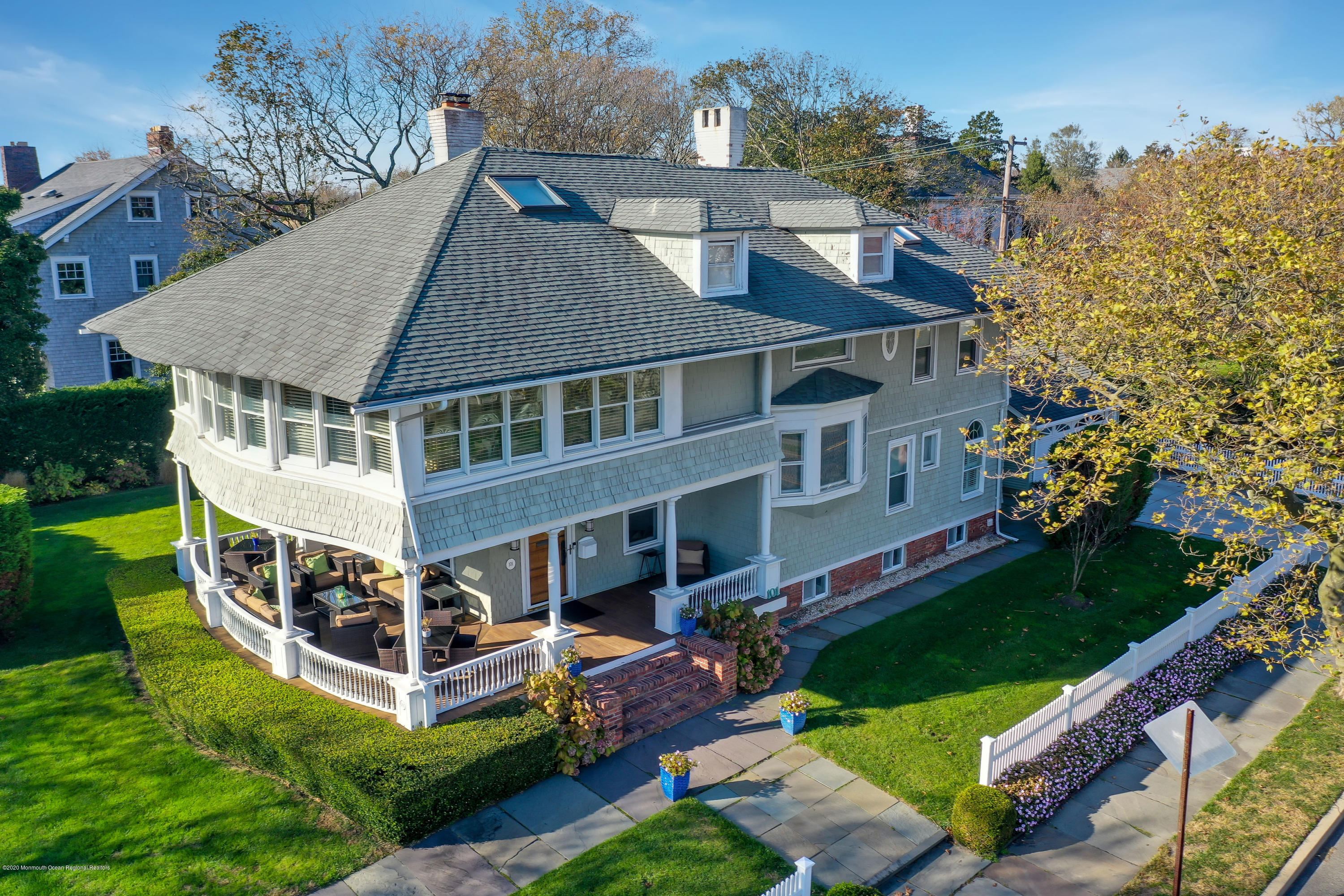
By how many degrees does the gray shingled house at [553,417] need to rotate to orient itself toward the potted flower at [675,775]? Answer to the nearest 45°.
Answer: approximately 45° to its right

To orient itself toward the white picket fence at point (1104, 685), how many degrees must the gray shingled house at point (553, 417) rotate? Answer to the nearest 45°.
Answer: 0° — it already faces it

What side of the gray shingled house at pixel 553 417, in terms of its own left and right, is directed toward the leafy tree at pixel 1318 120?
left

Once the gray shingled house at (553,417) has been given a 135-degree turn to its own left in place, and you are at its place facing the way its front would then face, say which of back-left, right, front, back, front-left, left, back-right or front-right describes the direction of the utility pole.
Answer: front-right

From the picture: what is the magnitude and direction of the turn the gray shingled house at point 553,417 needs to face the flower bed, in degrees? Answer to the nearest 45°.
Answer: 0° — it already faces it

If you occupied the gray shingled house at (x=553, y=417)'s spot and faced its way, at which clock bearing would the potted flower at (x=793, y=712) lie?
The potted flower is roughly at 12 o'clock from the gray shingled house.

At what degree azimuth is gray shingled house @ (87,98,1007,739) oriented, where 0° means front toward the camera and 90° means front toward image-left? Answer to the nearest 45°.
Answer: approximately 315°

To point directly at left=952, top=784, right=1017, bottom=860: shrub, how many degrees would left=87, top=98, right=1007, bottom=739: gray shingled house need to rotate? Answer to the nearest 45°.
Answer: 0° — it already faces it

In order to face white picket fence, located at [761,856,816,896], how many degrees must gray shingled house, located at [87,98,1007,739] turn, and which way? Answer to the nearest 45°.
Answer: approximately 45° to its right
